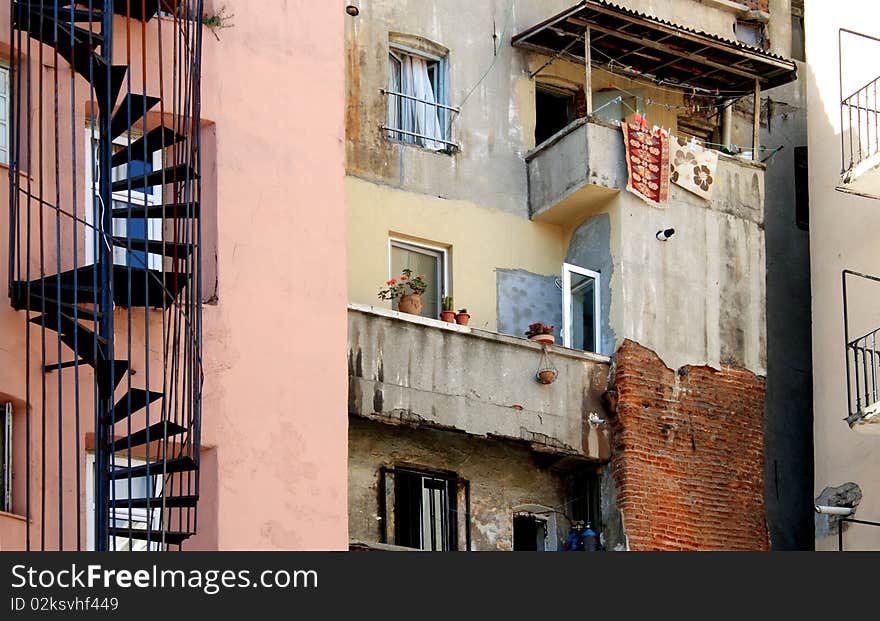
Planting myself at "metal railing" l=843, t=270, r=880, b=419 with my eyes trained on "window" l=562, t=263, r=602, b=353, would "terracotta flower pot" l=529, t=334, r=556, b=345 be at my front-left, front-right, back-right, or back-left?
front-left

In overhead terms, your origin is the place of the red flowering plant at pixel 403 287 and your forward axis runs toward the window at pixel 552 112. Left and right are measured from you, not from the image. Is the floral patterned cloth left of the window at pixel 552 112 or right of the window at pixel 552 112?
right

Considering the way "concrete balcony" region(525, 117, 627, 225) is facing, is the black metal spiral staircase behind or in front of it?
in front

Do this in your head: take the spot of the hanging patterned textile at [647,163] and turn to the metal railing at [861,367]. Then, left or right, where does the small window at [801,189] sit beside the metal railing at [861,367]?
left

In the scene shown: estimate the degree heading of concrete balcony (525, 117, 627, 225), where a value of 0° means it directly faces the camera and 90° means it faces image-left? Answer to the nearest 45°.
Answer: approximately 45°

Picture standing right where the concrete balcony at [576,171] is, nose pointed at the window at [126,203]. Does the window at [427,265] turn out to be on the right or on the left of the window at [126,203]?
right

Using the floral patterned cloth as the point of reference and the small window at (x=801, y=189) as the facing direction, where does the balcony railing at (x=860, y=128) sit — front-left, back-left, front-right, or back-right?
front-right
